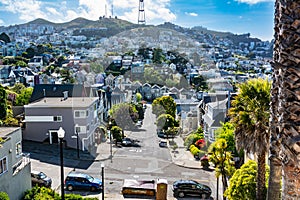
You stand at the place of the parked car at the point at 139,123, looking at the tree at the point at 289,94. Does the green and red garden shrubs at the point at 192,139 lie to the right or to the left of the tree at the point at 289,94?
left

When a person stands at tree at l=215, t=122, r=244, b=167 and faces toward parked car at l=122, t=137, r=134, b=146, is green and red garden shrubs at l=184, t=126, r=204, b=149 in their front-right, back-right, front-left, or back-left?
front-right

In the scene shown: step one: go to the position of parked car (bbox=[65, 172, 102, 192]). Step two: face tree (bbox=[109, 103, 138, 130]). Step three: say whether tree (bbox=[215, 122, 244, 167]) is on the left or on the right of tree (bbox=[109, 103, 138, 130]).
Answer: right

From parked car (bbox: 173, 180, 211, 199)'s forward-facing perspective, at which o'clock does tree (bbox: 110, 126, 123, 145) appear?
The tree is roughly at 8 o'clock from the parked car.

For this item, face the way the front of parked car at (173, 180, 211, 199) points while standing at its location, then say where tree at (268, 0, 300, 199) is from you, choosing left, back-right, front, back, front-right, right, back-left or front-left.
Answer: right

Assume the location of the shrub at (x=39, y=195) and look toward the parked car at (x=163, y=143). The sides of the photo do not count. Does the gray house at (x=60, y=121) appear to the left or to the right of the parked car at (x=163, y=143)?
left

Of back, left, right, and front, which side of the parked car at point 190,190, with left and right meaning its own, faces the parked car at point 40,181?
back

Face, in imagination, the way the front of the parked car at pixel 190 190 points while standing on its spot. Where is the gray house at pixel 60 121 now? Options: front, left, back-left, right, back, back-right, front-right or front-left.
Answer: back-left

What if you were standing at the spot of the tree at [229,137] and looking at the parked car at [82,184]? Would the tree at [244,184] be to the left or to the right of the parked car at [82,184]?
left

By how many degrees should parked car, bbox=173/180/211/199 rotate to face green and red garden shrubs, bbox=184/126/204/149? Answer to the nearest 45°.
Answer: approximately 90° to its left

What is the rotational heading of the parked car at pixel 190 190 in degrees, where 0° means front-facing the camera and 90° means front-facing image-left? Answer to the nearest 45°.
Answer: approximately 270°

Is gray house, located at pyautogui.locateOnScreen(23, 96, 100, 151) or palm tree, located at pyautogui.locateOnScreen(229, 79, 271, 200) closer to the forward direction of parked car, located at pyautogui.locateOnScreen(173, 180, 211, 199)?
the palm tree

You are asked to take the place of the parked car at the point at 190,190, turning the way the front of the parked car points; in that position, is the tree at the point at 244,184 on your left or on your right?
on your right

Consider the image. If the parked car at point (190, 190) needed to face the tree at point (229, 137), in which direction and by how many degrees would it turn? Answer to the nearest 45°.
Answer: approximately 45° to its left

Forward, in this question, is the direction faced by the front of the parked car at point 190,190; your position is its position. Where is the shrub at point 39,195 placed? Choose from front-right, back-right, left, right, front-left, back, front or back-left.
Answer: back-right

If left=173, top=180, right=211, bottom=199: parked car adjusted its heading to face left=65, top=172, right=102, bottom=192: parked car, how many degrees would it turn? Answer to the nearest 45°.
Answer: approximately 180°
